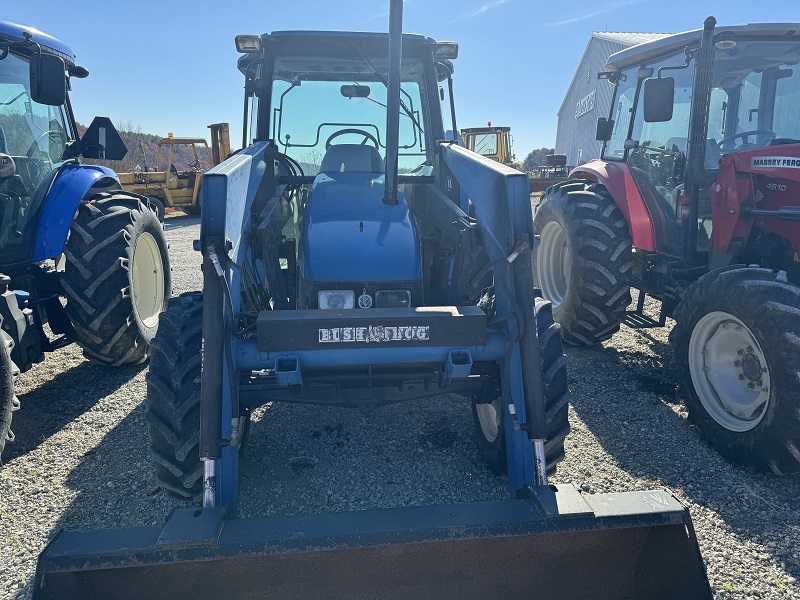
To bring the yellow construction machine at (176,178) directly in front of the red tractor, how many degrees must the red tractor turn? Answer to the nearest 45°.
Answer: approximately 180°

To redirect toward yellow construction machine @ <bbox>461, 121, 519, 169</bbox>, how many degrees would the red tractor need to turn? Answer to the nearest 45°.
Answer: approximately 135° to its left

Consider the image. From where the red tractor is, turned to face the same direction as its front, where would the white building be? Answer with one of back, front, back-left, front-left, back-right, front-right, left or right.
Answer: back-left

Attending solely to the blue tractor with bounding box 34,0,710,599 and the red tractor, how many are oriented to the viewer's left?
0

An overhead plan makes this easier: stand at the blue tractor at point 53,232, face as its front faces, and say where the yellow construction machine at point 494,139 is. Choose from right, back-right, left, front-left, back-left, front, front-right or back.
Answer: back

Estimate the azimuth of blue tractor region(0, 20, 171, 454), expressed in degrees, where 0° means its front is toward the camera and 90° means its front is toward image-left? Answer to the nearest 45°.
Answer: approximately 45°

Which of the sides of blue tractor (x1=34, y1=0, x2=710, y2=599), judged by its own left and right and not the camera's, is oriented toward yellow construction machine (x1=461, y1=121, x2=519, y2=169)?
back

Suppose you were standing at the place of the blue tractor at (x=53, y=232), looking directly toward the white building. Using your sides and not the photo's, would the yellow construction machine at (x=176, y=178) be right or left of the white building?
left

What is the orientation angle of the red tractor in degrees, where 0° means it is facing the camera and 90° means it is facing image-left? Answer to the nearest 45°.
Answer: approximately 315°

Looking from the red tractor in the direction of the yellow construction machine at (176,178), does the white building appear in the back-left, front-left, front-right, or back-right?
front-right

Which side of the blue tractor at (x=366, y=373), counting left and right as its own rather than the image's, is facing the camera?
front

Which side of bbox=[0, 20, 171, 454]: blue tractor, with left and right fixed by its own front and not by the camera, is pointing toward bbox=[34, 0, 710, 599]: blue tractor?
left
